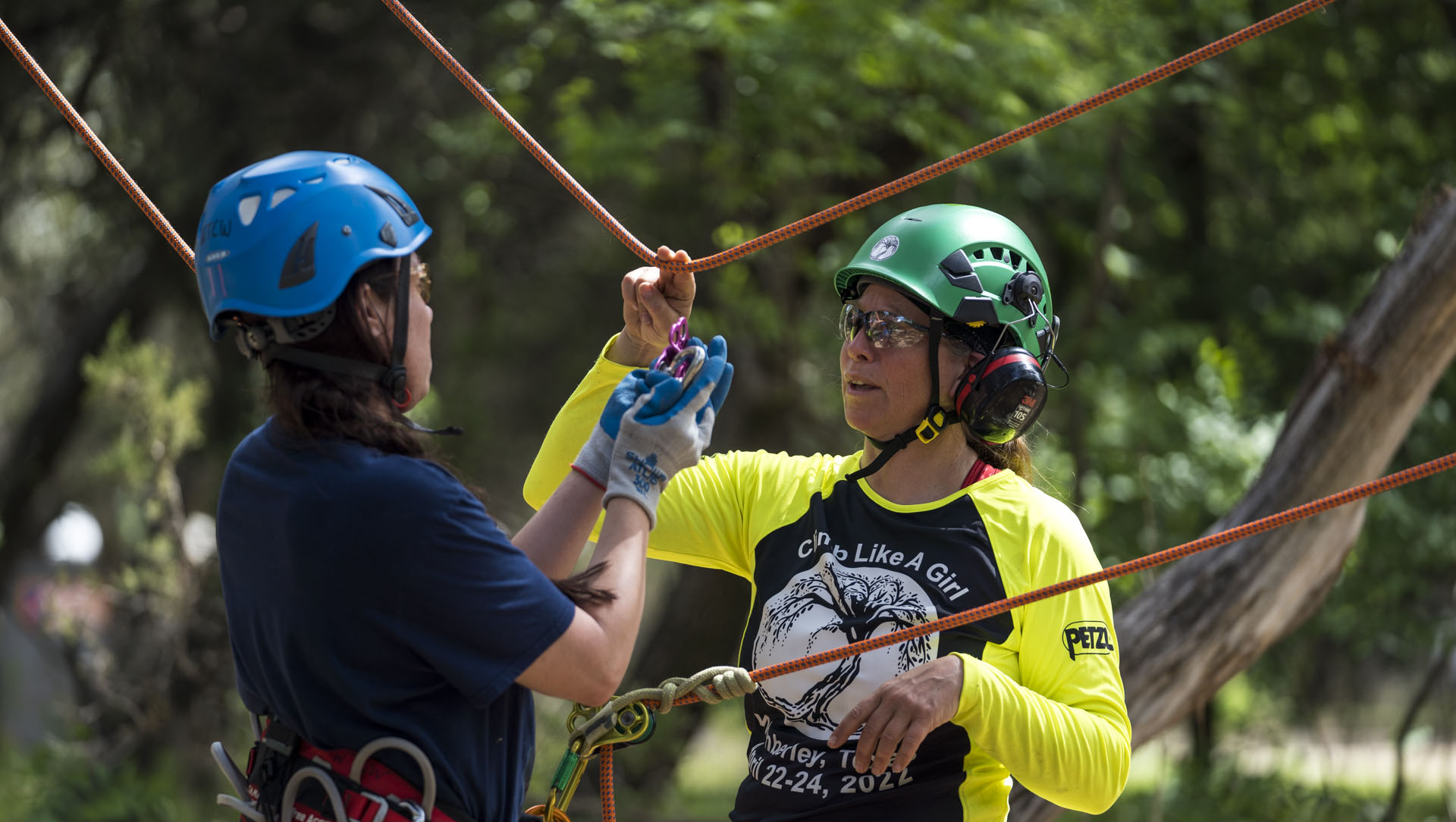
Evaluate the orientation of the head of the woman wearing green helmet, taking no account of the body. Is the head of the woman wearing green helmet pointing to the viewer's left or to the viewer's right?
to the viewer's left

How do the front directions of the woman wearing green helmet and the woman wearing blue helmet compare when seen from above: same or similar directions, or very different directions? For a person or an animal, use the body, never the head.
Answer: very different directions

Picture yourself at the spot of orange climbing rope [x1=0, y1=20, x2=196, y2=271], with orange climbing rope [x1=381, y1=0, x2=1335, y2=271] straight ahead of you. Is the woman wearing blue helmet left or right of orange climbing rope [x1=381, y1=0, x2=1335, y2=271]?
right

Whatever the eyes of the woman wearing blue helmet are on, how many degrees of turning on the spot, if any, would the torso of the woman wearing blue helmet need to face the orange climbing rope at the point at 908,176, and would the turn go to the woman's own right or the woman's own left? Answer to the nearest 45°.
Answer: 0° — they already face it

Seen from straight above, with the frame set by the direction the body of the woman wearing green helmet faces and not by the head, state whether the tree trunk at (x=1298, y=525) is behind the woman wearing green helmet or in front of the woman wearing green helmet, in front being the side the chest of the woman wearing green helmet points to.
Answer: behind

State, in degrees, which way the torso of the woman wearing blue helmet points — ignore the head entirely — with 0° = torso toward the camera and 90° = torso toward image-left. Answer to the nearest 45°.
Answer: approximately 225°

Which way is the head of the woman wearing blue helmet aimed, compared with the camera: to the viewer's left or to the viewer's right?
to the viewer's right

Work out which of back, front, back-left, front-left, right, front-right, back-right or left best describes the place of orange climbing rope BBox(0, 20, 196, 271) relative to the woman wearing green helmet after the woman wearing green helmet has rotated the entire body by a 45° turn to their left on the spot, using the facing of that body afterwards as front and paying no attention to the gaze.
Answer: right

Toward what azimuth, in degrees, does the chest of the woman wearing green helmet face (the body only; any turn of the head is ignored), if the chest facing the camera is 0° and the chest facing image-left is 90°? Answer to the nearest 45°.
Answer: approximately 45°
